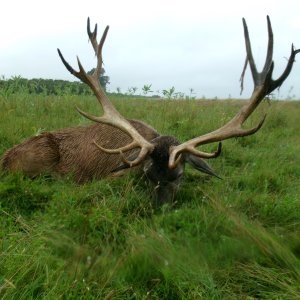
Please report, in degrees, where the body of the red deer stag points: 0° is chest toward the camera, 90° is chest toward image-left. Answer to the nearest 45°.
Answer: approximately 315°
